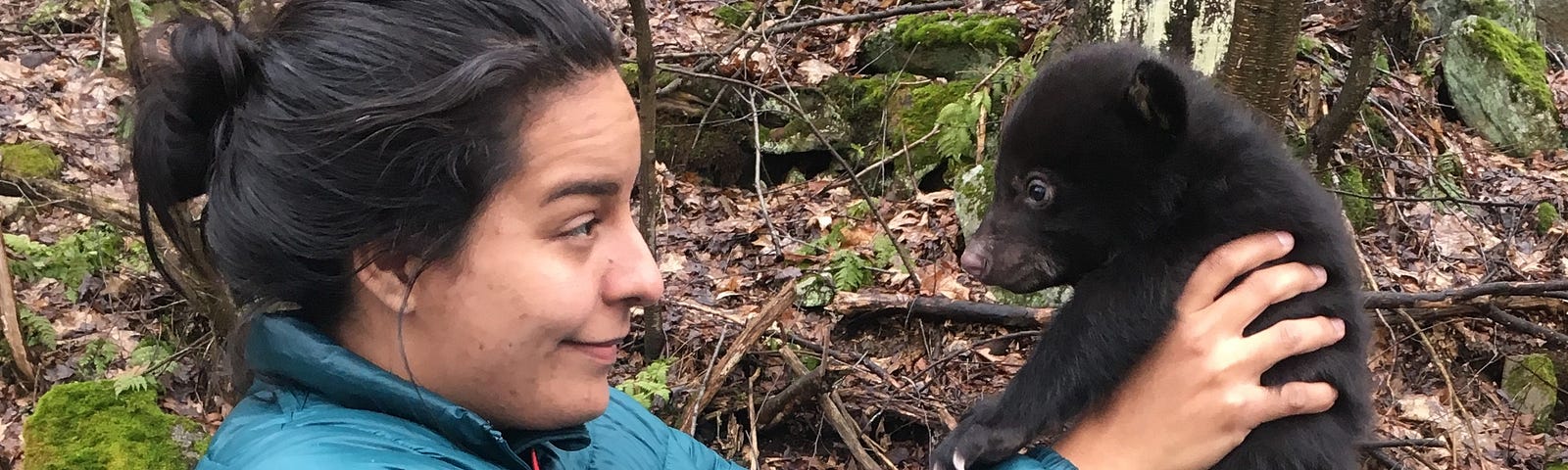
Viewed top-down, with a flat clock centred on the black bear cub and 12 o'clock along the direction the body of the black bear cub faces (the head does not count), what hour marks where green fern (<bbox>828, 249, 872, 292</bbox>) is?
The green fern is roughly at 2 o'clock from the black bear cub.

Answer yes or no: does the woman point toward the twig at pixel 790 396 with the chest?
no

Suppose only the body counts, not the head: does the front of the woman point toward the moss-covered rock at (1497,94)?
no

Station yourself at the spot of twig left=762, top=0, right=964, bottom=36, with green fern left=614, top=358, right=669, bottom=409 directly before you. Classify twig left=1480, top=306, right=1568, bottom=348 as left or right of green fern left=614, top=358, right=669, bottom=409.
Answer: left

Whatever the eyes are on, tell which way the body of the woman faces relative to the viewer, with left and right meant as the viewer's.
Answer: facing the viewer and to the right of the viewer

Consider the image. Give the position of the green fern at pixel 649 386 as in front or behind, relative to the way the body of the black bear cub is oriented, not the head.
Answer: in front

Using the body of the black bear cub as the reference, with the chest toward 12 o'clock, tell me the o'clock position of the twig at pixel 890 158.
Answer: The twig is roughly at 2 o'clock from the black bear cub.

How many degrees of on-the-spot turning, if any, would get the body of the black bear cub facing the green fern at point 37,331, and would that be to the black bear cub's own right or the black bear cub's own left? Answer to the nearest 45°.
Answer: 0° — it already faces it

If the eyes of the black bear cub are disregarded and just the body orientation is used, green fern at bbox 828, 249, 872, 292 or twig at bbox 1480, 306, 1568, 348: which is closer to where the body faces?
the green fern

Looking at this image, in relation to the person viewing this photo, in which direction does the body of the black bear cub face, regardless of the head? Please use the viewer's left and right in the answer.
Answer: facing to the left of the viewer

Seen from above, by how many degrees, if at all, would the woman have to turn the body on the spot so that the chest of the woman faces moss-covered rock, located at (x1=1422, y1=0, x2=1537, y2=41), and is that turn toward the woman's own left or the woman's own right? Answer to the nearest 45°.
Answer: approximately 90° to the woman's own left

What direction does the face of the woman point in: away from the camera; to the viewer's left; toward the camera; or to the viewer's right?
to the viewer's right

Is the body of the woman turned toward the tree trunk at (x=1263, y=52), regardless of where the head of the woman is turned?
no

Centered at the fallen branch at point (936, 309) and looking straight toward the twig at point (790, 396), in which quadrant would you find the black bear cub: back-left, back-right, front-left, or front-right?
front-left

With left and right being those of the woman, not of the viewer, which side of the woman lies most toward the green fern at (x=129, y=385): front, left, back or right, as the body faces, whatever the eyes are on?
back

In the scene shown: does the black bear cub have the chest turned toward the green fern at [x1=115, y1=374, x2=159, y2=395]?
yes

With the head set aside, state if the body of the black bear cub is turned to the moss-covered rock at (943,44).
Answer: no

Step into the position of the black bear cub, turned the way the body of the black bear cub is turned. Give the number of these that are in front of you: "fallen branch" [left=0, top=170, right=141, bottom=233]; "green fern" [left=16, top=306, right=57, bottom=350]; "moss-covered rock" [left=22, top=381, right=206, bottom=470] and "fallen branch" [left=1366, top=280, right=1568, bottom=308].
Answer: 3

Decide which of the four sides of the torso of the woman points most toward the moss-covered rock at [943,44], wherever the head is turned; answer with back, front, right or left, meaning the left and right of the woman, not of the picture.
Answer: left
